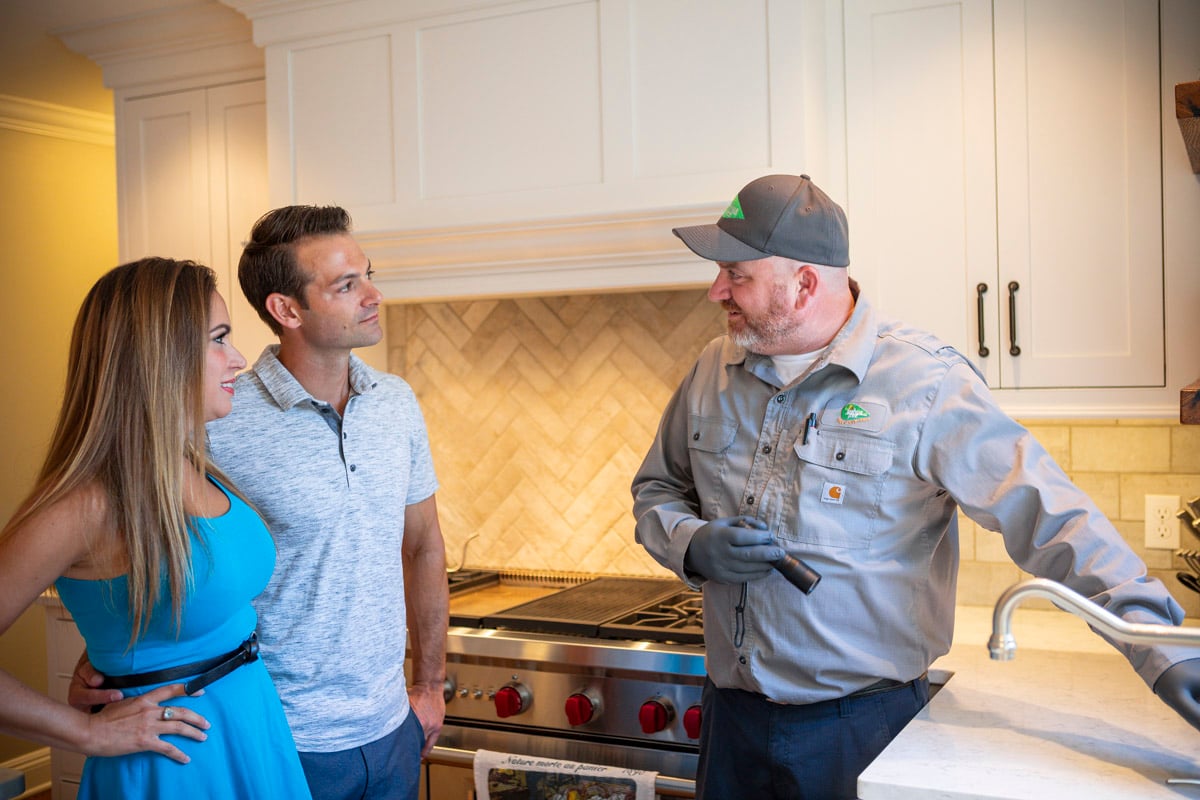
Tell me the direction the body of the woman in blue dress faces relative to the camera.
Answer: to the viewer's right

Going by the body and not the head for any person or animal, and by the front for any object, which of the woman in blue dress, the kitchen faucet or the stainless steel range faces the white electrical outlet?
the woman in blue dress

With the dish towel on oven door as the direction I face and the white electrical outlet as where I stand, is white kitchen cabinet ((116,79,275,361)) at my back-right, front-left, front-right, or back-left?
front-right

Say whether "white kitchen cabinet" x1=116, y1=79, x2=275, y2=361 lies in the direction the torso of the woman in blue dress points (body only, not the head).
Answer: no

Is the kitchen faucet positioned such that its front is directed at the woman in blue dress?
yes

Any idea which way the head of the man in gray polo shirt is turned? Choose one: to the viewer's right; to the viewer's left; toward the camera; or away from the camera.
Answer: to the viewer's right

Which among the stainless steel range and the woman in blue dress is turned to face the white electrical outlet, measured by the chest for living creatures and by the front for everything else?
the woman in blue dress

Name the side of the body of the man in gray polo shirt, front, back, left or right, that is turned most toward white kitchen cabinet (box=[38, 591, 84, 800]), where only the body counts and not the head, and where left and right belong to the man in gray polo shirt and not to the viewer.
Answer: back

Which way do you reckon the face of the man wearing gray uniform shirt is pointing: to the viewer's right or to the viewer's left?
to the viewer's left

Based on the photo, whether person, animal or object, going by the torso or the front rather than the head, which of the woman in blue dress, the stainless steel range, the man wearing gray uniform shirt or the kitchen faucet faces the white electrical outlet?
the woman in blue dress

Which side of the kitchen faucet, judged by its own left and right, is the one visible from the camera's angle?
left

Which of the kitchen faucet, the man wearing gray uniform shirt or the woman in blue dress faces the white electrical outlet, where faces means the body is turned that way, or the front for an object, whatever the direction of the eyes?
the woman in blue dress

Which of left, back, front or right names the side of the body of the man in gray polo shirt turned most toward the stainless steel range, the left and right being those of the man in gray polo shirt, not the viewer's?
left

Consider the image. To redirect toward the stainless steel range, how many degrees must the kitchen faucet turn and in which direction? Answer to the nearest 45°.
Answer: approximately 45° to its right

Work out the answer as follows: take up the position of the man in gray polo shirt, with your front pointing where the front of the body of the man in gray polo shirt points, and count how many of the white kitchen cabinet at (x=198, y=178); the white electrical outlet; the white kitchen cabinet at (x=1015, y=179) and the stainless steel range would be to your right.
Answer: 0

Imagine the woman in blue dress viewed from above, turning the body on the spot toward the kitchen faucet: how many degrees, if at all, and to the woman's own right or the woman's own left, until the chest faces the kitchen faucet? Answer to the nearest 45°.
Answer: approximately 45° to the woman's own right

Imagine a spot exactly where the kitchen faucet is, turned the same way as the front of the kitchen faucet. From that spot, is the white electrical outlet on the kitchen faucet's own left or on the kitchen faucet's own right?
on the kitchen faucet's own right

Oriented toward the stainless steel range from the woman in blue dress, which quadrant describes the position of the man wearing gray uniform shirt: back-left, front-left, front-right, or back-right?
front-right

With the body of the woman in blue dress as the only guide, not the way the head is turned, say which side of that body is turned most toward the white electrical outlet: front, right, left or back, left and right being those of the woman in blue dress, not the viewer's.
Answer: front

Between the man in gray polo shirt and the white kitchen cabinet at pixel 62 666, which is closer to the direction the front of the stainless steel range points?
the man in gray polo shirt

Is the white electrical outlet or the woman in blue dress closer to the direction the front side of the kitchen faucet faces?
the woman in blue dress
